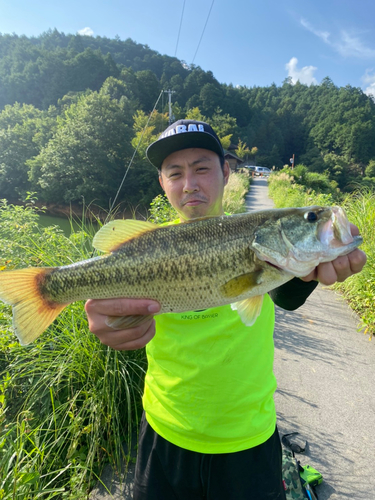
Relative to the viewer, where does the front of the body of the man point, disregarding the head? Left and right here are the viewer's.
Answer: facing the viewer

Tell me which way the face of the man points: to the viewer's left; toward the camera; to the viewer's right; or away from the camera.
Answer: toward the camera

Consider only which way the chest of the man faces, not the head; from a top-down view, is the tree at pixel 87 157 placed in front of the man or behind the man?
behind
